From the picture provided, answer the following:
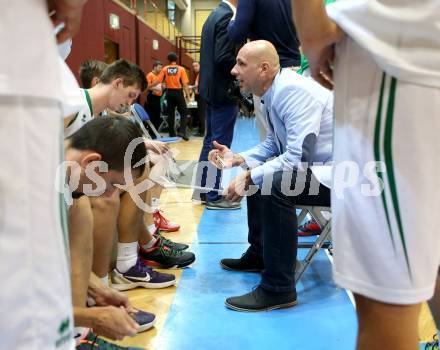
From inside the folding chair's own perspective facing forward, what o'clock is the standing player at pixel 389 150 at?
The standing player is roughly at 9 o'clock from the folding chair.

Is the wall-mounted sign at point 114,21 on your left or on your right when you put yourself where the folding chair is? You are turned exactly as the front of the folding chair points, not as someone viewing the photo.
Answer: on your right

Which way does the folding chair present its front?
to the viewer's left

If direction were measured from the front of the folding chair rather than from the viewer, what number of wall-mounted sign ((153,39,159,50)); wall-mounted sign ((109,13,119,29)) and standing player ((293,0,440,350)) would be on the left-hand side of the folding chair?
1
